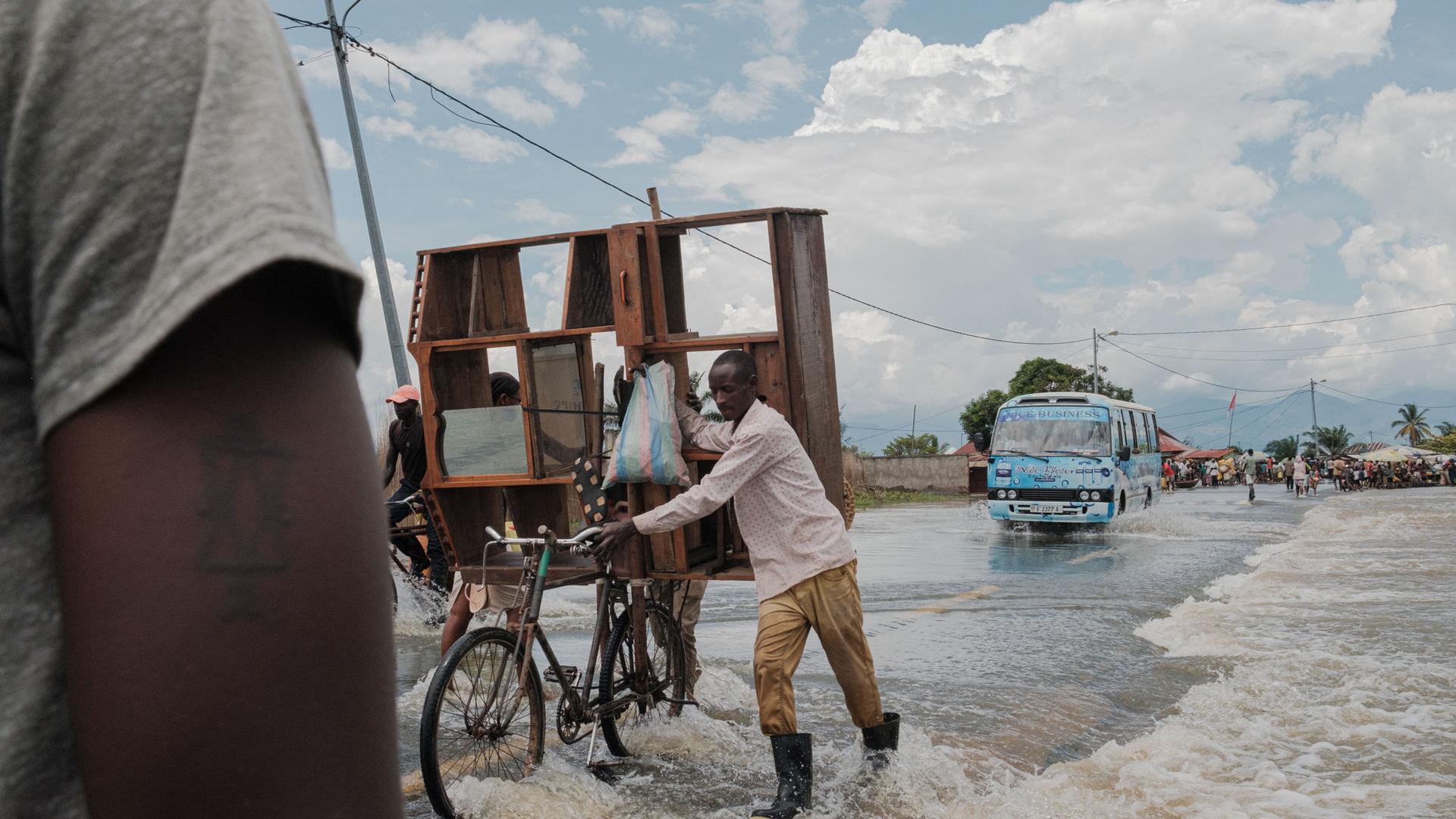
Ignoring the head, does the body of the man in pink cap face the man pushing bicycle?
no

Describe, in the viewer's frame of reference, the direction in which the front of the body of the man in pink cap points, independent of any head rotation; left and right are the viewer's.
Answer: facing the viewer and to the left of the viewer

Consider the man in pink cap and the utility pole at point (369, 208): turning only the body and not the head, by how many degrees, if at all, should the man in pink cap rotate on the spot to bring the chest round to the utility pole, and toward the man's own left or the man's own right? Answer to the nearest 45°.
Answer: approximately 135° to the man's own right

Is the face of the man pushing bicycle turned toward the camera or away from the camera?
toward the camera

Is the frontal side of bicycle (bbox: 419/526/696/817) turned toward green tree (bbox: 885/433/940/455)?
no

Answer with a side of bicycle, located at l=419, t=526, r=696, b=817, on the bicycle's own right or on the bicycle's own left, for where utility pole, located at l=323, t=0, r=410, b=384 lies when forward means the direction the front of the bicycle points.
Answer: on the bicycle's own right

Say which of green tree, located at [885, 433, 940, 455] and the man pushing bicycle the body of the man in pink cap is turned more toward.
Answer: the man pushing bicycle

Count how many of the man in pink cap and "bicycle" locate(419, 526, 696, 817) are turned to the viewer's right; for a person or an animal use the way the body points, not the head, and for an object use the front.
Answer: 0
